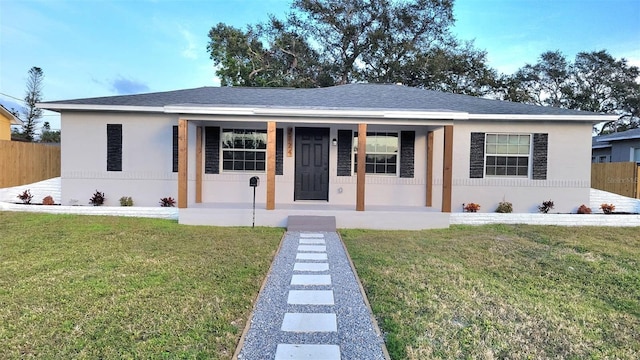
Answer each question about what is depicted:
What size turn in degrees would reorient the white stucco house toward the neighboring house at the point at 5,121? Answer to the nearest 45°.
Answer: approximately 135° to its right

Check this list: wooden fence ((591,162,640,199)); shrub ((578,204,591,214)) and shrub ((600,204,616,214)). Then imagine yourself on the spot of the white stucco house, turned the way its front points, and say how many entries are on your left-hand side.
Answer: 3

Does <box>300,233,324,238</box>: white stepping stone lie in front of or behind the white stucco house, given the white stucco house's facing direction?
in front

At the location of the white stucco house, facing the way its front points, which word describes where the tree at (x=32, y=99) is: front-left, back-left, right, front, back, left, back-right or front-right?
back-right

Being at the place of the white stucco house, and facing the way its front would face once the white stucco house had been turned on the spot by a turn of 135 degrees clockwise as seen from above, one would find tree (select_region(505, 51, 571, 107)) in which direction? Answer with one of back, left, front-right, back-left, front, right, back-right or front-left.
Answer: right

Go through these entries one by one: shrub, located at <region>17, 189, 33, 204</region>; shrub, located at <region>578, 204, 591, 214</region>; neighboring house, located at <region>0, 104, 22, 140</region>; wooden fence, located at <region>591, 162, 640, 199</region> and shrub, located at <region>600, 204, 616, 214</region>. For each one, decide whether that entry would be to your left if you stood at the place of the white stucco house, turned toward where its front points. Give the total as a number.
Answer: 3

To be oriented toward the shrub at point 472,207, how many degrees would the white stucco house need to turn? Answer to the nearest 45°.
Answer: approximately 90° to its left

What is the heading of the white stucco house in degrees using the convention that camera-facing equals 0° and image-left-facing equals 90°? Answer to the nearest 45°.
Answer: approximately 0°

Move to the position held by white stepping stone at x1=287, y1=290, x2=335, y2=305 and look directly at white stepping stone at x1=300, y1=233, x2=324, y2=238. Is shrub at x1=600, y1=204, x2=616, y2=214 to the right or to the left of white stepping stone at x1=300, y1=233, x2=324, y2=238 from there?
right

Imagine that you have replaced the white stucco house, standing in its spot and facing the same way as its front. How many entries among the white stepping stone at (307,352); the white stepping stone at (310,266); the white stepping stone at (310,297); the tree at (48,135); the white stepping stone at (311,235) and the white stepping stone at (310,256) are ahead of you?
5

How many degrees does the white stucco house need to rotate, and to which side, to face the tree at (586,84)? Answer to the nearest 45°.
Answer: approximately 135° to its left

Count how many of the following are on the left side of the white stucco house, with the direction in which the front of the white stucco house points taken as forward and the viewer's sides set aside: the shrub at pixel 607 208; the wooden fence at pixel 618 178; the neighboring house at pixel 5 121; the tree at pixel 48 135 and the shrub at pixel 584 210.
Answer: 3

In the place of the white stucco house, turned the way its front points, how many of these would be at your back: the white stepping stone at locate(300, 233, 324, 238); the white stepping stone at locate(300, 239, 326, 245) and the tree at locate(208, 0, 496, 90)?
1

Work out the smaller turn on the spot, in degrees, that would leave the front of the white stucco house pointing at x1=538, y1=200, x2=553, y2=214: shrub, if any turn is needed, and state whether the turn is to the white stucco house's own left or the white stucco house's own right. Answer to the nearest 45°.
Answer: approximately 90° to the white stucco house's own left

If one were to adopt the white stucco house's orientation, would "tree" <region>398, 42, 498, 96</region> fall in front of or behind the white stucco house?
behind

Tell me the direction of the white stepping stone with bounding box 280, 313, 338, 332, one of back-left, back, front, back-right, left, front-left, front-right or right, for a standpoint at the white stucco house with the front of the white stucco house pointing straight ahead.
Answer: front

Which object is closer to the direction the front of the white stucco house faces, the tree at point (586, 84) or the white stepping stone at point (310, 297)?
the white stepping stone

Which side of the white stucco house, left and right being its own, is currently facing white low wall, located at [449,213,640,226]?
left

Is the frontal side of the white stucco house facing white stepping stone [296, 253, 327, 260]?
yes
